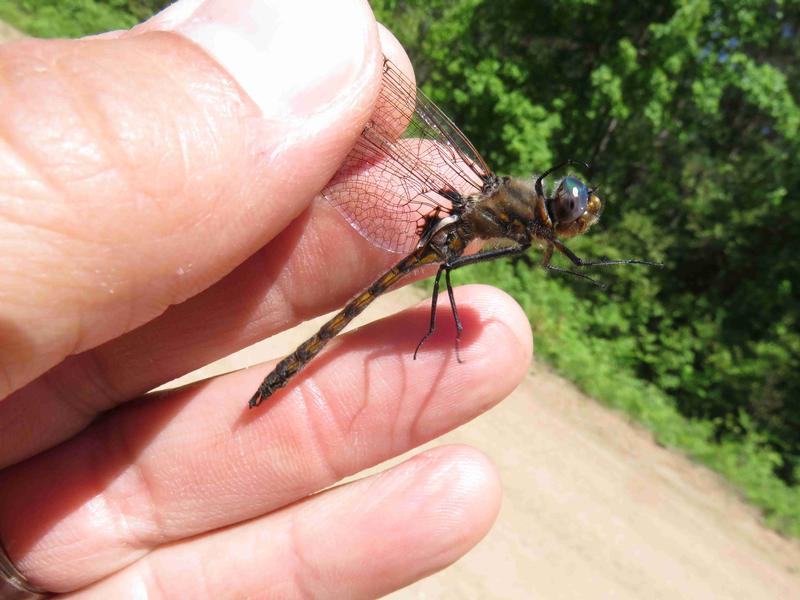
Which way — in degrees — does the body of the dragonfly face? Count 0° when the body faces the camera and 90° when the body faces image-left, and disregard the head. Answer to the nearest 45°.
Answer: approximately 270°
